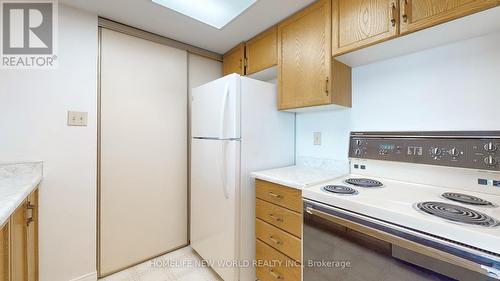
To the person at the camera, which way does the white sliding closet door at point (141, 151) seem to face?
facing the viewer and to the right of the viewer

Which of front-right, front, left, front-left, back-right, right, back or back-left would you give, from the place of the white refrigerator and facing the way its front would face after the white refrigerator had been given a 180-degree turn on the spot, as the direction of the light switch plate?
back-left

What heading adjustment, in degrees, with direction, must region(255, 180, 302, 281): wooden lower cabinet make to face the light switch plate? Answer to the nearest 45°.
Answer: approximately 45° to its right

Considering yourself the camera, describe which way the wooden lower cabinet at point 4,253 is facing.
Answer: facing to the right of the viewer

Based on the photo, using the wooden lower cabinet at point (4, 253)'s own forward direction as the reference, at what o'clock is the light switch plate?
The light switch plate is roughly at 10 o'clock from the wooden lower cabinet.

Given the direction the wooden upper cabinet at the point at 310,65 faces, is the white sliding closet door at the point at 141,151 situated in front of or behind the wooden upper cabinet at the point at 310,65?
in front

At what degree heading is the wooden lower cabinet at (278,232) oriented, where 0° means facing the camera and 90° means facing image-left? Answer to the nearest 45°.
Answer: approximately 45°

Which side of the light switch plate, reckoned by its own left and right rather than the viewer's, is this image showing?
front

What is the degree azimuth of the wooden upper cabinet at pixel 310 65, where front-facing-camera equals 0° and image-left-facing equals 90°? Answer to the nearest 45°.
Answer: approximately 45°

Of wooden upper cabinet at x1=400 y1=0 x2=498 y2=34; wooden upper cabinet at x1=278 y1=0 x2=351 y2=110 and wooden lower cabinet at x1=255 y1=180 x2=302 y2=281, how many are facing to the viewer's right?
0

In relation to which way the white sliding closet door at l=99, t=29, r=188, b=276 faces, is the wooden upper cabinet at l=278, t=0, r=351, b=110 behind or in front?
in front

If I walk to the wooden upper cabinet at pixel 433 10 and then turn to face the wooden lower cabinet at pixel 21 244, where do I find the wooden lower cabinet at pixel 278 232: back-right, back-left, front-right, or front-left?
front-right
